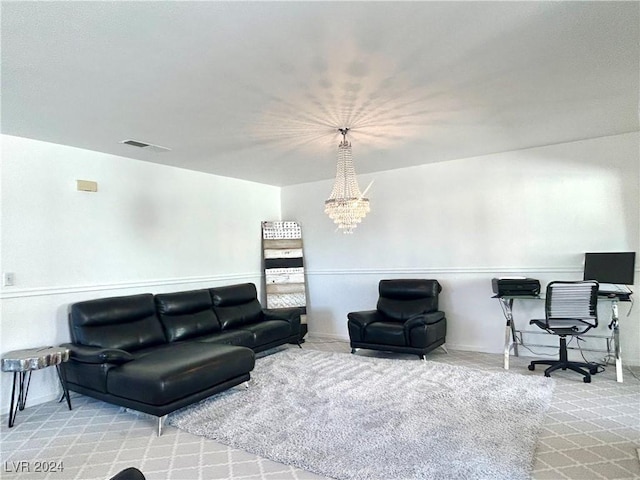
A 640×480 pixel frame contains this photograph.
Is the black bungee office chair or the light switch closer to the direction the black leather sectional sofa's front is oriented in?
the black bungee office chair

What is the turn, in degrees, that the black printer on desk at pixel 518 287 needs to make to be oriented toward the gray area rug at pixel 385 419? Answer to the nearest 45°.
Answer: approximately 45° to its right

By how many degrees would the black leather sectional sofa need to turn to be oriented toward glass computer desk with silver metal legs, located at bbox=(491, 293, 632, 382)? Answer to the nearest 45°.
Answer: approximately 45° to its left

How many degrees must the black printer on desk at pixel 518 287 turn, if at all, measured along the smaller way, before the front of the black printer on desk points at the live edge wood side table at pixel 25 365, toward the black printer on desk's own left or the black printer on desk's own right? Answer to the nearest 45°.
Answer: approximately 45° to the black printer on desk's own right

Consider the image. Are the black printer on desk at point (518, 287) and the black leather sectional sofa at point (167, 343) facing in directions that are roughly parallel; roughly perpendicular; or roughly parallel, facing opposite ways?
roughly perpendicular

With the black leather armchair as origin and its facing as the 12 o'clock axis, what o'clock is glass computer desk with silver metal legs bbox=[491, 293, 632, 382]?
The glass computer desk with silver metal legs is roughly at 8 o'clock from the black leather armchair.

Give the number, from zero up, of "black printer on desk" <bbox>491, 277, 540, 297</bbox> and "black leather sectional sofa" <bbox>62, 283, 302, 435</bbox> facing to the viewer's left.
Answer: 0

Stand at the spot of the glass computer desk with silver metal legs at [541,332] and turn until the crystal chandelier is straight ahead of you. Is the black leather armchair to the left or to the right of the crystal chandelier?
right

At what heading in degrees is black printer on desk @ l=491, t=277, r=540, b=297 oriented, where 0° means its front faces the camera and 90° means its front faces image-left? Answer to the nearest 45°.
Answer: approximately 0°

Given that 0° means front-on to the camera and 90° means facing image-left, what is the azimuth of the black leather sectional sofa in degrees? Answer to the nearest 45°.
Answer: approximately 315°

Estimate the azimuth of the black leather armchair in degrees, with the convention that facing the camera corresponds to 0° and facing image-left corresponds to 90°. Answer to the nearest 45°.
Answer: approximately 45°

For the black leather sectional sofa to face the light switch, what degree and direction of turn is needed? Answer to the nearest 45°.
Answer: approximately 135° to its right
